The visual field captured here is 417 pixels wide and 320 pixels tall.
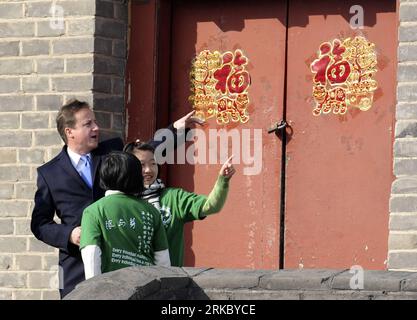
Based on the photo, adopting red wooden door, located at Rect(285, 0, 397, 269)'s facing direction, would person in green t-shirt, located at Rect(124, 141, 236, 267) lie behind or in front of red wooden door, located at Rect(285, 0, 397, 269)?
in front

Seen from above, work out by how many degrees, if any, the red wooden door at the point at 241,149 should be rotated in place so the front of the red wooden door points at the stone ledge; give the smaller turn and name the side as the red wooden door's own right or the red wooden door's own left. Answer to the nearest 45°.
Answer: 0° — it already faces it

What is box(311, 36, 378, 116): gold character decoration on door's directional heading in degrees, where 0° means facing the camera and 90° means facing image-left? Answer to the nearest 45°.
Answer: approximately 0°

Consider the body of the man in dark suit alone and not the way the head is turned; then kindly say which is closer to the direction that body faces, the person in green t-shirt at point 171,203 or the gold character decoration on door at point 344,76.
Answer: the person in green t-shirt

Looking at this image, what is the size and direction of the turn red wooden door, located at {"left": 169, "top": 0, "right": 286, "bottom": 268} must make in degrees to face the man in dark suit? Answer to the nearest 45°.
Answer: approximately 45° to its right

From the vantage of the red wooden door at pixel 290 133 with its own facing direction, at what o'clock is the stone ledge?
The stone ledge is roughly at 12 o'clock from the red wooden door.

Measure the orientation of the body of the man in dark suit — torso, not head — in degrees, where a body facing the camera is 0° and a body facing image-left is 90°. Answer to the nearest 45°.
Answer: approximately 315°

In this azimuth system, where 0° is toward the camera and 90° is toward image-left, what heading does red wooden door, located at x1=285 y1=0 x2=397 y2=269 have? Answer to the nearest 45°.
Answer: approximately 0°

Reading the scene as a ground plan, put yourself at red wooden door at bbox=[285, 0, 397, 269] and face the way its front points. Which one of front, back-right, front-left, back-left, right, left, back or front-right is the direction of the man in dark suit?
front-right
